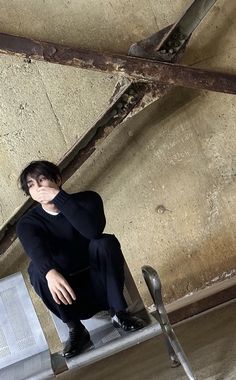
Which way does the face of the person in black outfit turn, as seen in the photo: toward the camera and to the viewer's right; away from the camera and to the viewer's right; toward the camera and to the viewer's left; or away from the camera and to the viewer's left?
toward the camera and to the viewer's left

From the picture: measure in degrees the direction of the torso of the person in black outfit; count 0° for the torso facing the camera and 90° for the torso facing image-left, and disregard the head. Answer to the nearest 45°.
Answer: approximately 0°

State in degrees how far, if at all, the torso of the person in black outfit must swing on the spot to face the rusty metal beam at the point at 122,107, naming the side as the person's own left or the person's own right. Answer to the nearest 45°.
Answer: approximately 135° to the person's own left
